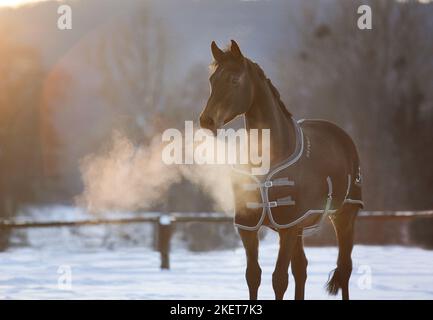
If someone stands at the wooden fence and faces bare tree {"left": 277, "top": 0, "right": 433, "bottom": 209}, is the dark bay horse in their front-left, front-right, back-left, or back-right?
back-right

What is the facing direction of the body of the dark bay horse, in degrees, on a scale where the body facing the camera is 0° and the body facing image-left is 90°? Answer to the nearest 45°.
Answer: approximately 45°

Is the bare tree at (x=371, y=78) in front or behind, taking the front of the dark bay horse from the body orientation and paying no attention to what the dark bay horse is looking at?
behind

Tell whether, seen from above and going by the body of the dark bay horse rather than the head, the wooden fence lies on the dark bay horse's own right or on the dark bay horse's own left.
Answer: on the dark bay horse's own right
